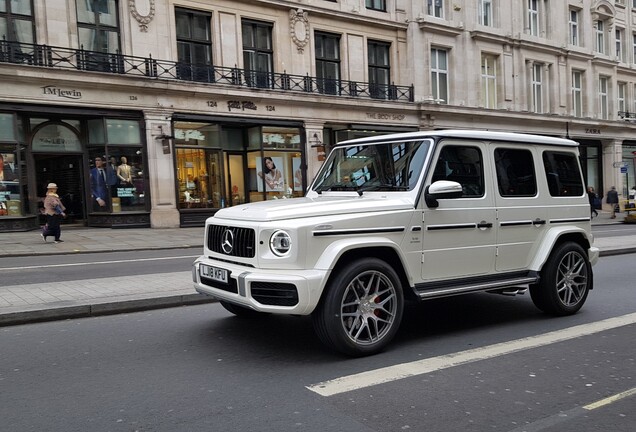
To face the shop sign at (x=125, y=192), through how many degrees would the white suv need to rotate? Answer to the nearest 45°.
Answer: approximately 90° to its right

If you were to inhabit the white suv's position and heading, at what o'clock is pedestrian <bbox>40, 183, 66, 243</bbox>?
The pedestrian is roughly at 3 o'clock from the white suv.

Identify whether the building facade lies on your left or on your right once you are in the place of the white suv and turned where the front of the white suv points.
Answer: on your right

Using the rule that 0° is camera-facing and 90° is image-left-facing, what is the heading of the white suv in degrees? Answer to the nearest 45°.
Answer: approximately 45°
